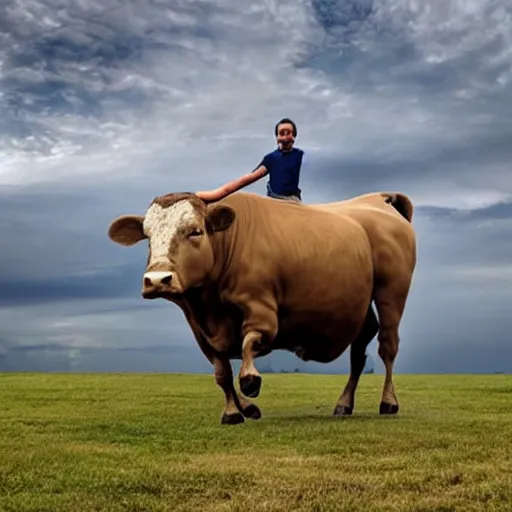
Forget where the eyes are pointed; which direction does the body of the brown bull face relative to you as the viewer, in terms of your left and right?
facing the viewer and to the left of the viewer

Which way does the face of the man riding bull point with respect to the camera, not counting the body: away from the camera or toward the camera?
toward the camera

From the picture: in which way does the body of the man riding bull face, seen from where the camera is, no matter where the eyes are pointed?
toward the camera
